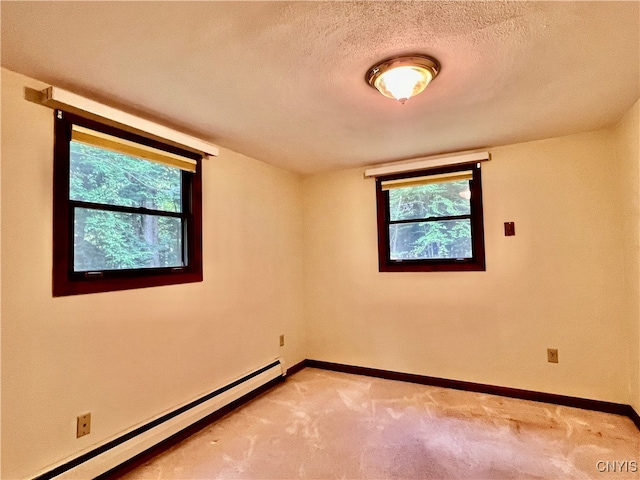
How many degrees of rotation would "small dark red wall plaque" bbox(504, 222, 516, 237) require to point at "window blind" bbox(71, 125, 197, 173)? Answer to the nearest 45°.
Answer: approximately 45° to its right

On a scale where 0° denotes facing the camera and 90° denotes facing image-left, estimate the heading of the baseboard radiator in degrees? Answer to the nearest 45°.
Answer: approximately 315°

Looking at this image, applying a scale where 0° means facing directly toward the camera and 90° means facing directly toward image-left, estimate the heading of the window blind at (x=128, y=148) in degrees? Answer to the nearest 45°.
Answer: approximately 315°

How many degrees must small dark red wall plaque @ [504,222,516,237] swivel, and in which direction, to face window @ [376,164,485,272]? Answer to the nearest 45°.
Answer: approximately 90° to its right

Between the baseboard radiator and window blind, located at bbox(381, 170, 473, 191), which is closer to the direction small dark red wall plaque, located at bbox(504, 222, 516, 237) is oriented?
the baseboard radiator

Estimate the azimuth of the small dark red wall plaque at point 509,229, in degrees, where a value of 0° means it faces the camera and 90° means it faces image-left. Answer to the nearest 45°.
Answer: approximately 0°

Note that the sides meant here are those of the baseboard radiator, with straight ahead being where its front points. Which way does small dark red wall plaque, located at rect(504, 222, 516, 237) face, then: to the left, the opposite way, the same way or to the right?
to the right

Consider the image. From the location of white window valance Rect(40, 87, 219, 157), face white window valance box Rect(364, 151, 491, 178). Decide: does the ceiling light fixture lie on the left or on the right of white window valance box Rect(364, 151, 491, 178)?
right

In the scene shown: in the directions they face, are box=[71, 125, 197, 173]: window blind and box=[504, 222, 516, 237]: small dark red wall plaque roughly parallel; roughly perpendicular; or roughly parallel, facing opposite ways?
roughly perpendicular
